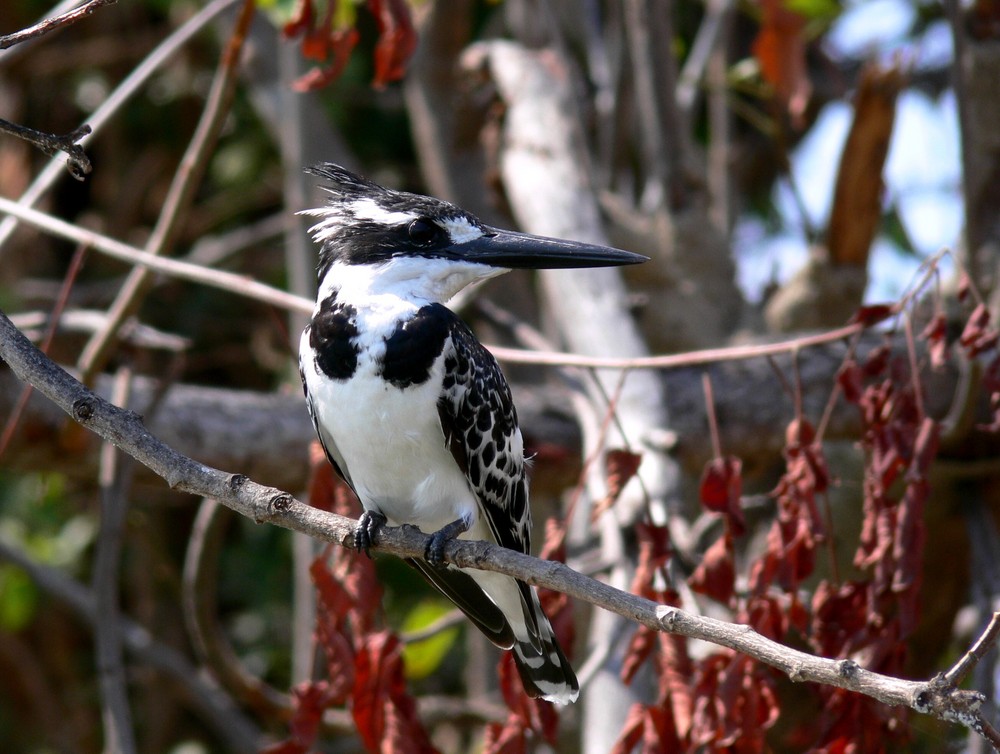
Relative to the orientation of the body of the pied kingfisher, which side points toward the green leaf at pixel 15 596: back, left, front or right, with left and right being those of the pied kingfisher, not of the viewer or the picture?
right

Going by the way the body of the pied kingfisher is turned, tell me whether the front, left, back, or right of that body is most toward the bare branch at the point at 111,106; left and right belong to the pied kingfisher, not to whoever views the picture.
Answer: right

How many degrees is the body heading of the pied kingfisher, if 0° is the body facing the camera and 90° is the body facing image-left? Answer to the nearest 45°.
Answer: approximately 45°

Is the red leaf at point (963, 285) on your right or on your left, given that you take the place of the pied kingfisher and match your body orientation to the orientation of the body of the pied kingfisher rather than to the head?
on your left

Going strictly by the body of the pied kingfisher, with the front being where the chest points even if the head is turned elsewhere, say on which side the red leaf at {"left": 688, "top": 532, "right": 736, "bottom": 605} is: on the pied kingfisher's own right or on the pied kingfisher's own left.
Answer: on the pied kingfisher's own left
